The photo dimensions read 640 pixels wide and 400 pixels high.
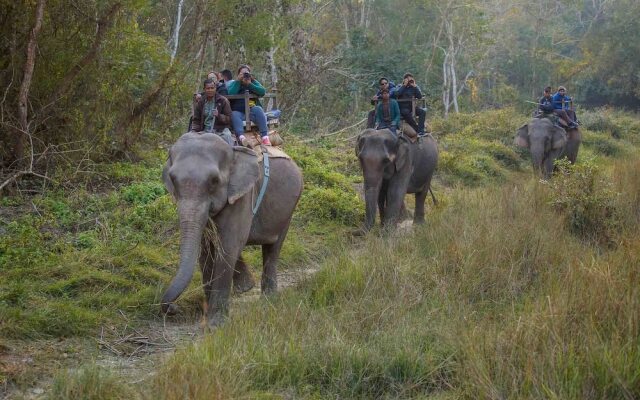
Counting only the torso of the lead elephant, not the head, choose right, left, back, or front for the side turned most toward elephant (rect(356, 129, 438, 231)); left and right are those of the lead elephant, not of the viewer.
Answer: back

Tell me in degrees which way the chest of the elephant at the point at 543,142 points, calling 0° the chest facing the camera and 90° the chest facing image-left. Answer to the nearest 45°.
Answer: approximately 45°

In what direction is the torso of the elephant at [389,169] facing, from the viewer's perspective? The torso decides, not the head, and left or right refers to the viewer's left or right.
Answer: facing the viewer and to the left of the viewer

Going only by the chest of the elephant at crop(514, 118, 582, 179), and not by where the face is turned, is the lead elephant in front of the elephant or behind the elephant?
in front

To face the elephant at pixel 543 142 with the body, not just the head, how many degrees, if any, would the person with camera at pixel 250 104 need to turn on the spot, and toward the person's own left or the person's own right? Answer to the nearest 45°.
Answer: approximately 135° to the person's own left

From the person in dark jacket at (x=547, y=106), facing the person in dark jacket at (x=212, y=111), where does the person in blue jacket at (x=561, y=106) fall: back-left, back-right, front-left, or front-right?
back-left

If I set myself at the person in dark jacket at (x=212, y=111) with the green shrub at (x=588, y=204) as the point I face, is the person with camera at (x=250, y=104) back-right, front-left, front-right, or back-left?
front-left

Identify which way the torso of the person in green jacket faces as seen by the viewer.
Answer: toward the camera

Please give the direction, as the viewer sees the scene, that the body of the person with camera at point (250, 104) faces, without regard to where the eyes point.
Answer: toward the camera

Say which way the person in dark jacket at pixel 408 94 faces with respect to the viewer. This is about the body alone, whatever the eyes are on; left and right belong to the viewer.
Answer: facing the viewer

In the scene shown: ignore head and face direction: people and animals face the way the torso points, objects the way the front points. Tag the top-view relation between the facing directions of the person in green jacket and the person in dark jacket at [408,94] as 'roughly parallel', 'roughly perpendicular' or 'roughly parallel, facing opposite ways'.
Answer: roughly parallel

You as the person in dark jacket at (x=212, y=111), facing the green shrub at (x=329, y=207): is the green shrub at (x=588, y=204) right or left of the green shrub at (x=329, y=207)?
right

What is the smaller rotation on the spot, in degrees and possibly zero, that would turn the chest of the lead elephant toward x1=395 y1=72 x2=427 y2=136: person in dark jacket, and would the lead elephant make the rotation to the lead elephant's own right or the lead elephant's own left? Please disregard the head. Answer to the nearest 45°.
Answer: approximately 180°

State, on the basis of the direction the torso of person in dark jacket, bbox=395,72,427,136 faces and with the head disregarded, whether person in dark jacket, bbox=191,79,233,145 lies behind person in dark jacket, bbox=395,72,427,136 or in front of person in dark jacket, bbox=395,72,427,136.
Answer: in front

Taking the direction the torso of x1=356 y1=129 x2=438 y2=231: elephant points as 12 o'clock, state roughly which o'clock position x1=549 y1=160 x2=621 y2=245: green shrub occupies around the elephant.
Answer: The green shrub is roughly at 8 o'clock from the elephant.

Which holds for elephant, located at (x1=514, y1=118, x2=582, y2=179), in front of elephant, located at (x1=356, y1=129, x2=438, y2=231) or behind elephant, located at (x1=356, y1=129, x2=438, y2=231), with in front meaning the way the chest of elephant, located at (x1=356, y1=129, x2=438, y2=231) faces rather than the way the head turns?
behind

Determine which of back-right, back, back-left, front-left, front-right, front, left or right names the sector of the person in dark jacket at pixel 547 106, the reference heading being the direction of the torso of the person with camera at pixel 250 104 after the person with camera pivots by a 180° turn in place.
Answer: front-right
